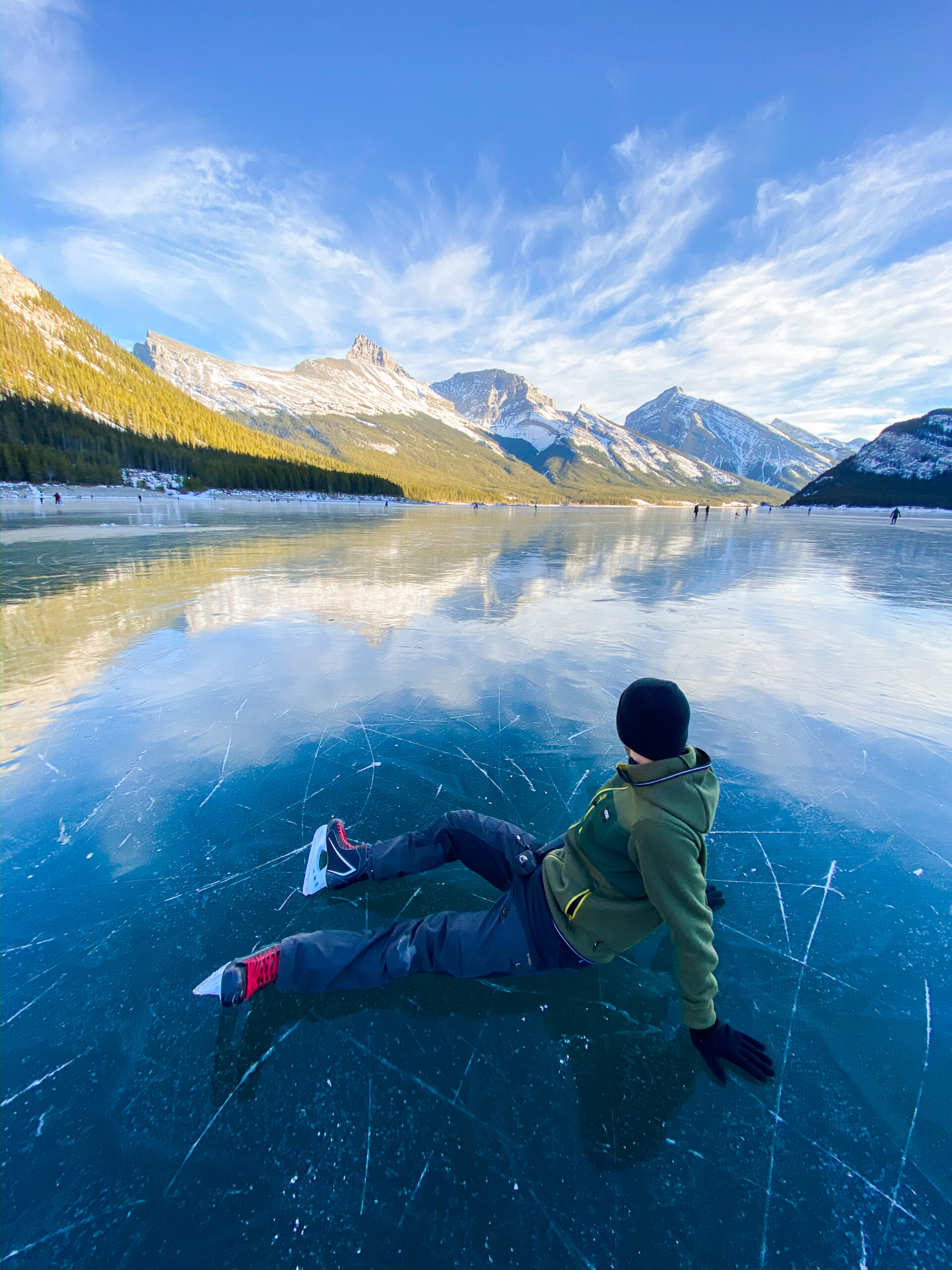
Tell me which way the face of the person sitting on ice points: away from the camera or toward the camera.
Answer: away from the camera

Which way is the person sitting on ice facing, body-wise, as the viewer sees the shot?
to the viewer's left
